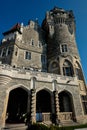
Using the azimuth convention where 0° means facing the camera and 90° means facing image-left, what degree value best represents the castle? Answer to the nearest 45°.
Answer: approximately 0°
